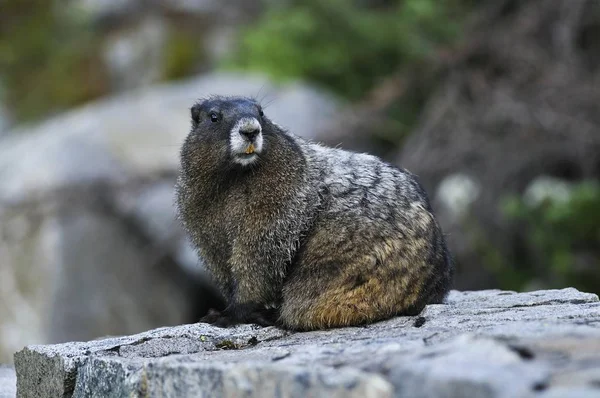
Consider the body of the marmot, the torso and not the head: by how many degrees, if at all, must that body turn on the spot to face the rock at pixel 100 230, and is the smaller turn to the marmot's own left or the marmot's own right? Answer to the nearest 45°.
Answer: approximately 90° to the marmot's own right

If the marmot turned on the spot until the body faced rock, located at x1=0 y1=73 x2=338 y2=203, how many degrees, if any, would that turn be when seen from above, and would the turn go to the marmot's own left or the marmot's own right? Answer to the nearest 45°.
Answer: approximately 90° to the marmot's own right

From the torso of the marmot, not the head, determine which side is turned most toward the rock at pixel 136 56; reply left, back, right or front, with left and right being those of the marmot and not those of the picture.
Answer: right
